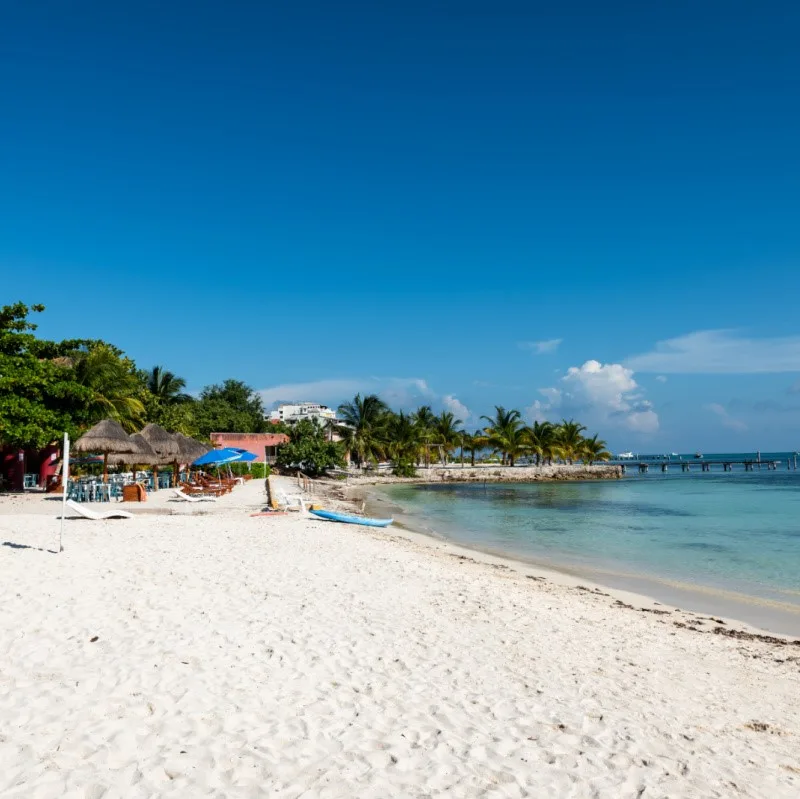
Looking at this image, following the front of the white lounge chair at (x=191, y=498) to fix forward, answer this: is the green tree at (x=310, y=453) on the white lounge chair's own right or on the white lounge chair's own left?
on the white lounge chair's own left

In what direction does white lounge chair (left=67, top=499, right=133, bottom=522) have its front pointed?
to the viewer's right

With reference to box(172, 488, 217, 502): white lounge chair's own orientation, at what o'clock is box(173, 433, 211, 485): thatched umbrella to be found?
The thatched umbrella is roughly at 9 o'clock from the white lounge chair.

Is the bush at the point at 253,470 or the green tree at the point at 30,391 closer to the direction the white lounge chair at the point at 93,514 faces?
the bush

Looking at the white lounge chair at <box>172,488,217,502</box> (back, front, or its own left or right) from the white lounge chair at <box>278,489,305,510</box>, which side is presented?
front

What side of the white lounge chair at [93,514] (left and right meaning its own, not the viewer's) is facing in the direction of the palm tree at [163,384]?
left

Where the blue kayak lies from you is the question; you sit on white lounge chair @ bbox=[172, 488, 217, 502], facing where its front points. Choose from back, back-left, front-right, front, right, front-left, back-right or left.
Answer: front-right

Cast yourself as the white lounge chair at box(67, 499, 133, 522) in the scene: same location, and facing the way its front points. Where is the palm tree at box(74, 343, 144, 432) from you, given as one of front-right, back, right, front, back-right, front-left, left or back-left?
left

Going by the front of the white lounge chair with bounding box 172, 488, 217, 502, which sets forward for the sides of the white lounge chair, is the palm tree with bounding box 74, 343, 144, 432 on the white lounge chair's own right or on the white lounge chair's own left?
on the white lounge chair's own left

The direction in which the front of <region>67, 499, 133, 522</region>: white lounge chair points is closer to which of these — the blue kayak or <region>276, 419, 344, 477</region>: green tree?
the blue kayak

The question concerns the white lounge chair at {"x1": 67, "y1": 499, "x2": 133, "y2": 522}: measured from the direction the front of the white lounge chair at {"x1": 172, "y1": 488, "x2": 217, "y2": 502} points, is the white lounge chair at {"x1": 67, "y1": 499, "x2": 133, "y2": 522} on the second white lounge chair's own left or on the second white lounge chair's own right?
on the second white lounge chair's own right

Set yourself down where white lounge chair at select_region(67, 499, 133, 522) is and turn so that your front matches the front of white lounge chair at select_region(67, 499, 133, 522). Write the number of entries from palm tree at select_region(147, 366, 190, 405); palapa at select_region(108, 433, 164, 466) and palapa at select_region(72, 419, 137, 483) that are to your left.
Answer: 3

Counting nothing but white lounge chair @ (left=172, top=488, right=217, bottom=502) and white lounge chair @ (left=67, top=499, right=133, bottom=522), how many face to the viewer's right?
2

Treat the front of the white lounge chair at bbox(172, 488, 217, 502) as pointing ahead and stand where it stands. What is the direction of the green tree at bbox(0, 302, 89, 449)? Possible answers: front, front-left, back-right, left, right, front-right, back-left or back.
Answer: back

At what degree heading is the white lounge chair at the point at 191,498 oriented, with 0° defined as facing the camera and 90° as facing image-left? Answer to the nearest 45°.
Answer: approximately 270°

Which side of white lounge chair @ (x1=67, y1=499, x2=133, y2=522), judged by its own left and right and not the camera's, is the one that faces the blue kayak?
front

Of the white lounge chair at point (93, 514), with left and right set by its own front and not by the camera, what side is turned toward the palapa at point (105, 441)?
left
